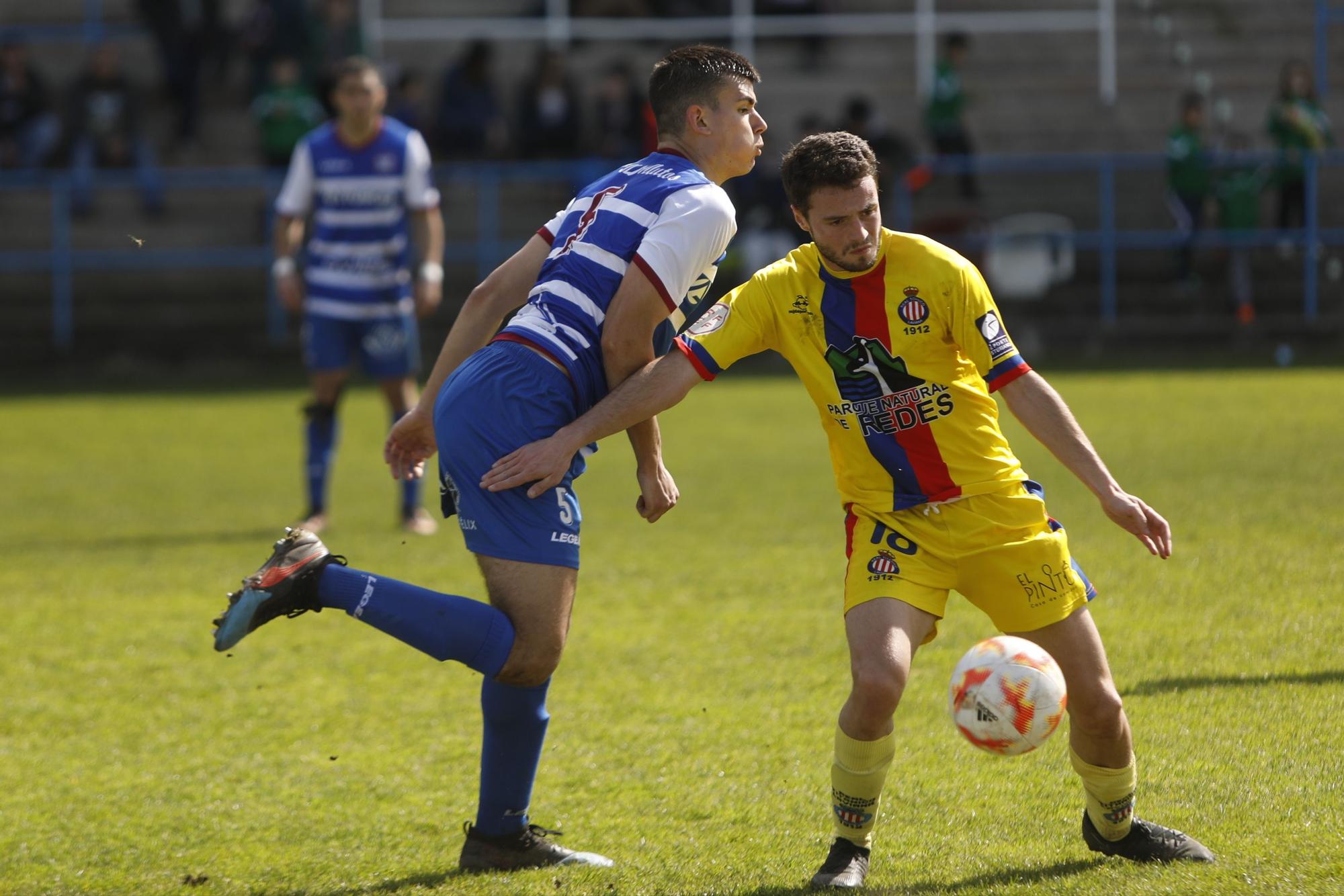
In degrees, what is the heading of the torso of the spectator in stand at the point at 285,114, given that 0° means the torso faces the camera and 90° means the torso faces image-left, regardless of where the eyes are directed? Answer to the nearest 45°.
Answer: approximately 0°

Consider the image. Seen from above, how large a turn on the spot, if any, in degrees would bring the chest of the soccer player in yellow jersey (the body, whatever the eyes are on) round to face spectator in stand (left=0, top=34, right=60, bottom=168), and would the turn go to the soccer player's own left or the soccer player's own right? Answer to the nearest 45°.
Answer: approximately 135° to the soccer player's own right

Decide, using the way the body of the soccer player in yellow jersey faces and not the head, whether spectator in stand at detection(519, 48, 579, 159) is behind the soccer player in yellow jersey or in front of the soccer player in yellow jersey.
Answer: behind

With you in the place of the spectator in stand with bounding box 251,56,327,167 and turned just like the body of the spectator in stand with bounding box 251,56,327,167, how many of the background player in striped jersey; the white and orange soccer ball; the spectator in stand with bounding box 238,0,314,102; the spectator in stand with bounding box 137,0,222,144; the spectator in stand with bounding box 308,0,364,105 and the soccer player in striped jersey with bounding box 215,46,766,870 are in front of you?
3

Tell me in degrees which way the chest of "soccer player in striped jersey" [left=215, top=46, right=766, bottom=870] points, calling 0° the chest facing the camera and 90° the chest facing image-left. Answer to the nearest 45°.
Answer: approximately 270°

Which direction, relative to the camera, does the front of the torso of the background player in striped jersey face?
toward the camera

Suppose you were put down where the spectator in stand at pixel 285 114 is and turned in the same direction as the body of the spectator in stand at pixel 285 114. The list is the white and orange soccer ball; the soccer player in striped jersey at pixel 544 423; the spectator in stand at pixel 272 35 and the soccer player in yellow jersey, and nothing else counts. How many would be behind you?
1

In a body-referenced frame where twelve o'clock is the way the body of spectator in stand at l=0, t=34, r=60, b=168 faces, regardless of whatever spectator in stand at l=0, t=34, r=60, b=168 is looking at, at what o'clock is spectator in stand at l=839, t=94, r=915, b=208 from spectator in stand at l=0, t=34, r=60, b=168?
spectator in stand at l=839, t=94, r=915, b=208 is roughly at 10 o'clock from spectator in stand at l=0, t=34, r=60, b=168.

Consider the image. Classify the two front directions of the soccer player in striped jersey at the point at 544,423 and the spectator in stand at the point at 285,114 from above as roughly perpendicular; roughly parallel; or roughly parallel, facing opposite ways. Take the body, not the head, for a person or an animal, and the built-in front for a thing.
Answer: roughly perpendicular

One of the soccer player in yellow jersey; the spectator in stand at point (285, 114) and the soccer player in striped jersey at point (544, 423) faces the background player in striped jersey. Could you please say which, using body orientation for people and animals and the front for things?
the spectator in stand

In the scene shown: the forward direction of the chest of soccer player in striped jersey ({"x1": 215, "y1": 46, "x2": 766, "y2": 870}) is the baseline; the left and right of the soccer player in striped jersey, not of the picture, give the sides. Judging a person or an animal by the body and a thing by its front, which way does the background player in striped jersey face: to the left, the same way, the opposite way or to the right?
to the right

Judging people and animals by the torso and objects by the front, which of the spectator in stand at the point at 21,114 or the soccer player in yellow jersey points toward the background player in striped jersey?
the spectator in stand

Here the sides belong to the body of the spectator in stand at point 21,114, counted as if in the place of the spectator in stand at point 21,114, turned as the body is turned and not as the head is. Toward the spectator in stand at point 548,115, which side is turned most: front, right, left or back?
left

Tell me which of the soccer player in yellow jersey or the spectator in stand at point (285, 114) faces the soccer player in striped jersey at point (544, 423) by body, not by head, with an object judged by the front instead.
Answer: the spectator in stand

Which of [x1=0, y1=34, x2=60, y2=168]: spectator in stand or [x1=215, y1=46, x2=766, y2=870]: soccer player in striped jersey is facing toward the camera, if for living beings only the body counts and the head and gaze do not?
the spectator in stand

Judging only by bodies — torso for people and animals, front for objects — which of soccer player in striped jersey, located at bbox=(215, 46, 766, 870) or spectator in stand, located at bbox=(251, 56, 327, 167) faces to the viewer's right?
the soccer player in striped jersey

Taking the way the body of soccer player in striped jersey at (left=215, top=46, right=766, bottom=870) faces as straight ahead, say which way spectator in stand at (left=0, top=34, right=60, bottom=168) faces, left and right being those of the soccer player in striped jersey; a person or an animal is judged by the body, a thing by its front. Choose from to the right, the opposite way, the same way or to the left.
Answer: to the right

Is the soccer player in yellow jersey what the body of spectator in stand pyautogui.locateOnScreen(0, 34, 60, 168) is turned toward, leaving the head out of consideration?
yes
